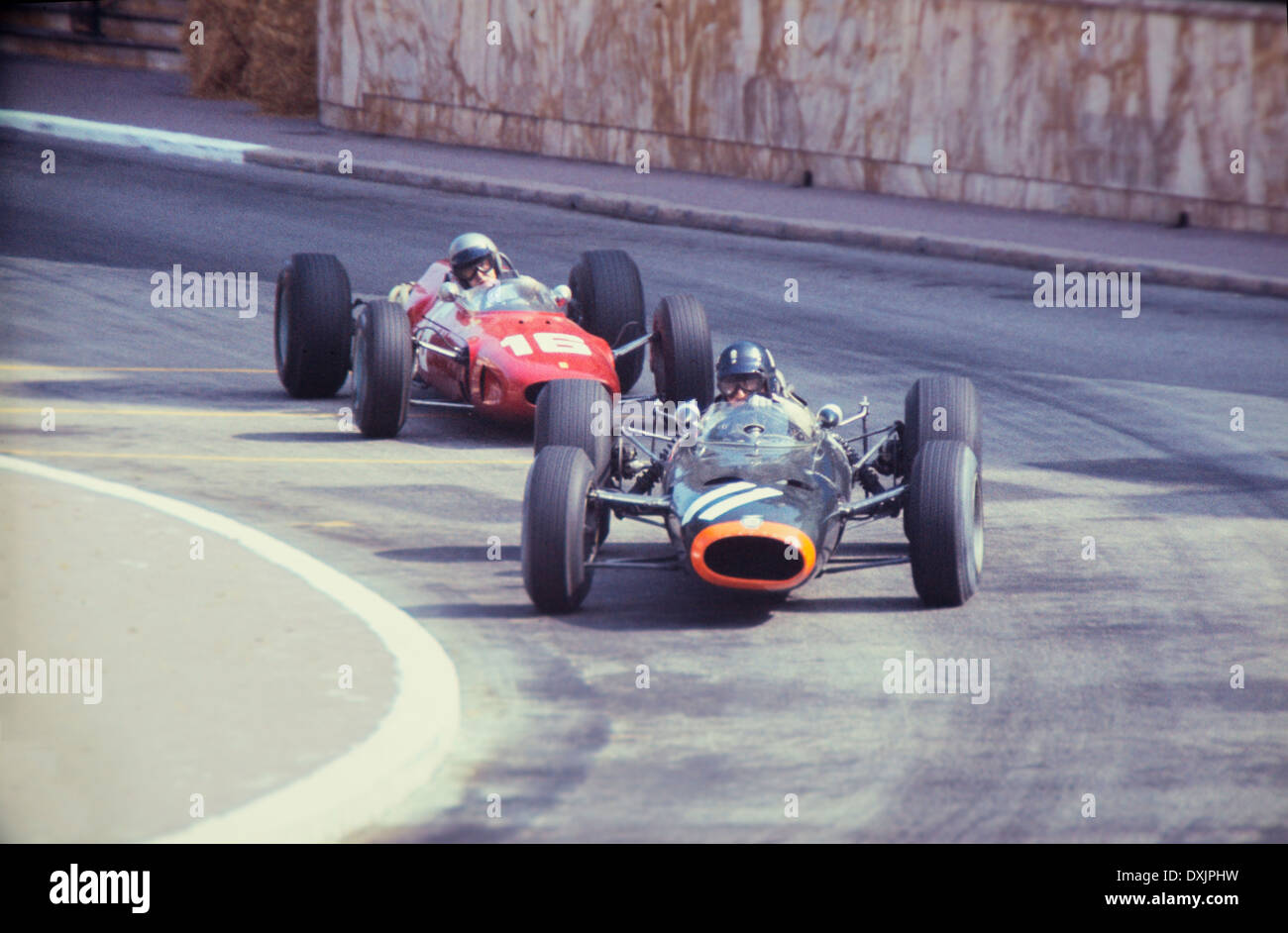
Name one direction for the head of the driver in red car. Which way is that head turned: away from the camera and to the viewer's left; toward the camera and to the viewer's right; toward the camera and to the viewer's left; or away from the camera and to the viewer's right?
toward the camera and to the viewer's right

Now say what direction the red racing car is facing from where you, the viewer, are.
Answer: facing the viewer and to the right of the viewer

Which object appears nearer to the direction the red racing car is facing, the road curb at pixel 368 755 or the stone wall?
the road curb

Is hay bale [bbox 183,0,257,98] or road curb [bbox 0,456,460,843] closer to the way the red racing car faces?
the road curb

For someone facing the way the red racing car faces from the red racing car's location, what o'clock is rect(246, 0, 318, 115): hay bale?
The hay bale is roughly at 7 o'clock from the red racing car.

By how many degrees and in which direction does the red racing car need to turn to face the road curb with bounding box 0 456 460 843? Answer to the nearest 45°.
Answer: approximately 45° to its right

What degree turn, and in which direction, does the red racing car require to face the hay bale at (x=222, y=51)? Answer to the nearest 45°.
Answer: approximately 135° to its left

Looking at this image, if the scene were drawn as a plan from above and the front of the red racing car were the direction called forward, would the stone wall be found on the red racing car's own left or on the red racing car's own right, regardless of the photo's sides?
on the red racing car's own left
